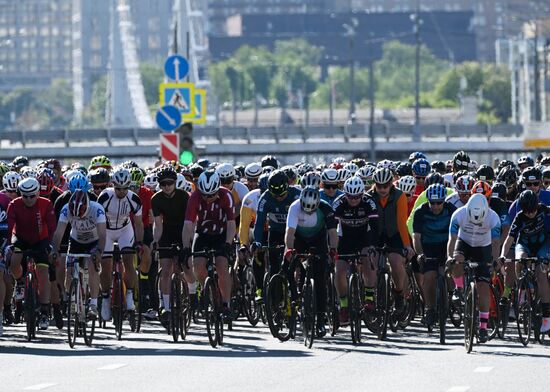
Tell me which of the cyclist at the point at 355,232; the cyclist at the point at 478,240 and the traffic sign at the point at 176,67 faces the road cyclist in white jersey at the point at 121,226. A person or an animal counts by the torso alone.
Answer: the traffic sign

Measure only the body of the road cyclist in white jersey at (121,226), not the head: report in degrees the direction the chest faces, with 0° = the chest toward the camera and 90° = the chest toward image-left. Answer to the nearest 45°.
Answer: approximately 0°

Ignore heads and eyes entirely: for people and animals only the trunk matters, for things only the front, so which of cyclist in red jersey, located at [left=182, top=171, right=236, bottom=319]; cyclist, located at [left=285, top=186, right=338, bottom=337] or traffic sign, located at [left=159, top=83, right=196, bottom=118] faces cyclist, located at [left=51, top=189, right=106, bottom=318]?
the traffic sign

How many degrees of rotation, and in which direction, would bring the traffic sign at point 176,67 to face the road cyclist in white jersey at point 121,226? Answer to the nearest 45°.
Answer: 0° — it already faces them

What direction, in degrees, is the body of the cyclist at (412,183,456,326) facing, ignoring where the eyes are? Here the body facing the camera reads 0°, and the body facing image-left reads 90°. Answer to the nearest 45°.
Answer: approximately 0°

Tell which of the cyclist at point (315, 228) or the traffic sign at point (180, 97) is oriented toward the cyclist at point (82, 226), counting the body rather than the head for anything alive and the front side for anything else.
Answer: the traffic sign

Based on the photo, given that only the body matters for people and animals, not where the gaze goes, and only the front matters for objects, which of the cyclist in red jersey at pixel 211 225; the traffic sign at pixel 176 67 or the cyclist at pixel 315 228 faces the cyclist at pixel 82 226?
the traffic sign

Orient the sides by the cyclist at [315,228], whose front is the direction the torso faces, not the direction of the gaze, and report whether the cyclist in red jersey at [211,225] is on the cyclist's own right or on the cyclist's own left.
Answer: on the cyclist's own right
